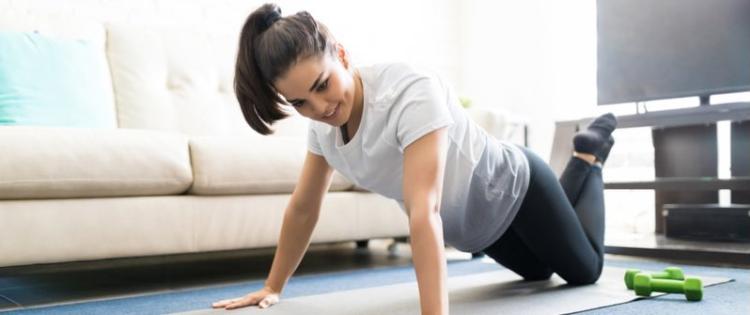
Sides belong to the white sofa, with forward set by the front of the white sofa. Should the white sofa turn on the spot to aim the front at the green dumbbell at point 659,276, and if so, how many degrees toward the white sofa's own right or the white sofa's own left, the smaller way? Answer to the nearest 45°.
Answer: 0° — it already faces it

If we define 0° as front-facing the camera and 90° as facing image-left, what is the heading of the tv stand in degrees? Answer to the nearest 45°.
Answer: approximately 45°

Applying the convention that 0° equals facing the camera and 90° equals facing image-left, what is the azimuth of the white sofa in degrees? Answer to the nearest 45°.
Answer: approximately 315°
